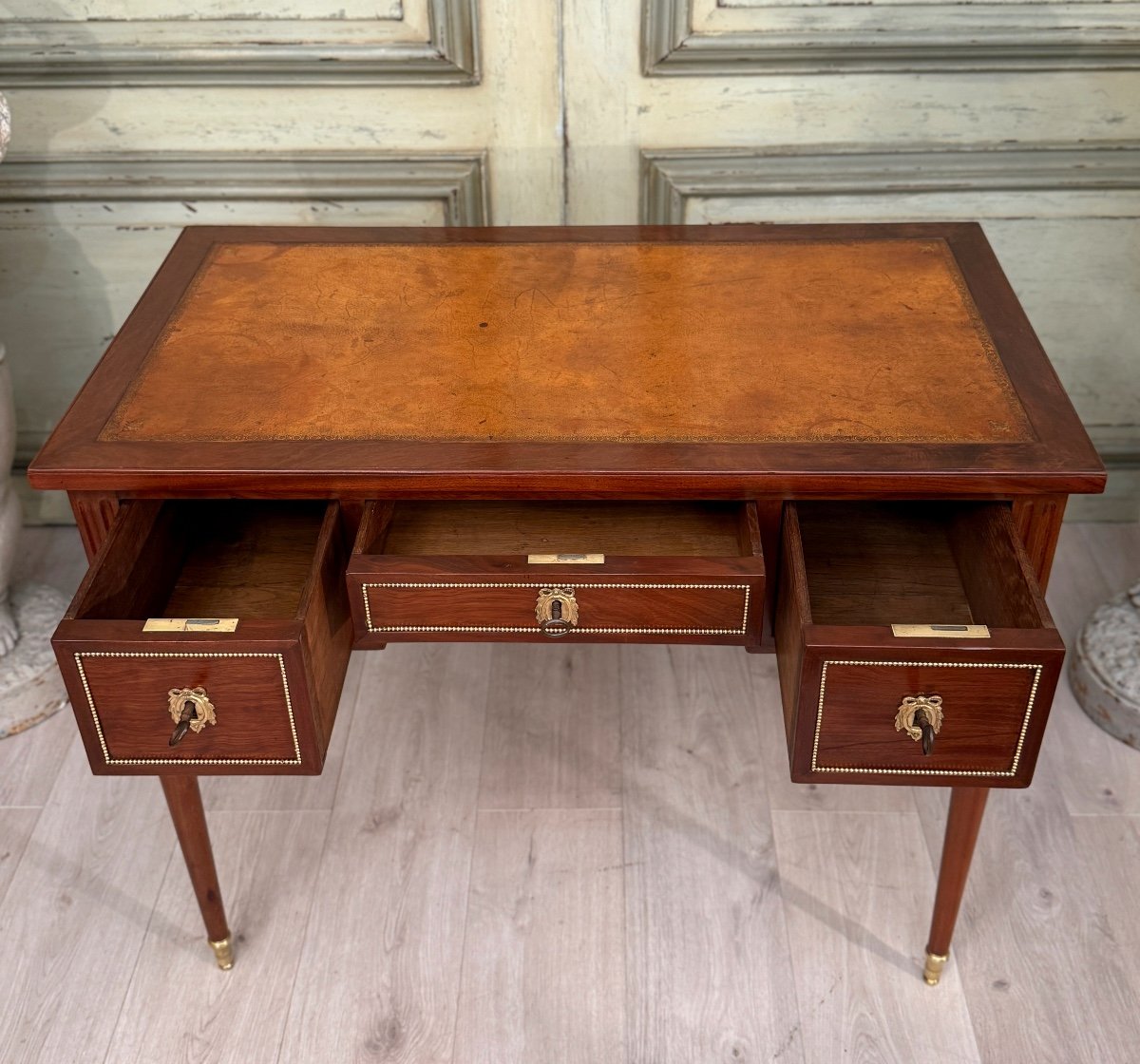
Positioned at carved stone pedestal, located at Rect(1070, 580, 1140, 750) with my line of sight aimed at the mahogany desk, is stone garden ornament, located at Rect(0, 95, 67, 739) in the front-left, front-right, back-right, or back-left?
front-right

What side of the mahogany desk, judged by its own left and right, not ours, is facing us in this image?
front

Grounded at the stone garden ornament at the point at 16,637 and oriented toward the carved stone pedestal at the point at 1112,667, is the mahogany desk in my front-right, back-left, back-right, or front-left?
front-right

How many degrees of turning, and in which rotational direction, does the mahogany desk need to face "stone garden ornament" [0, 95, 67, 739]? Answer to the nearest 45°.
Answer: approximately 90° to its right

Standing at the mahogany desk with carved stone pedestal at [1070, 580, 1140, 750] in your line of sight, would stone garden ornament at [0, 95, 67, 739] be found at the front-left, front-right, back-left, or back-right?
back-left

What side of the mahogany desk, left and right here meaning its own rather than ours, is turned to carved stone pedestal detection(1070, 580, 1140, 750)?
left

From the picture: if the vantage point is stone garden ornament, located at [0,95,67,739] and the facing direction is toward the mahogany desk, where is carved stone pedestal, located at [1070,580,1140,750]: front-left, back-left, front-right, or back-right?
front-left
